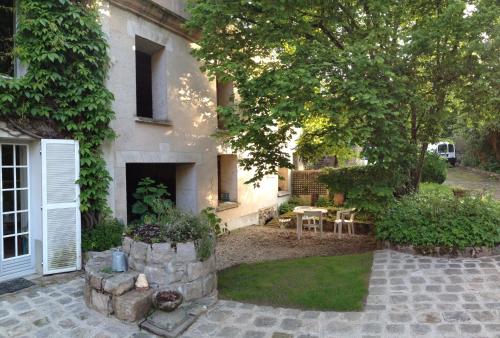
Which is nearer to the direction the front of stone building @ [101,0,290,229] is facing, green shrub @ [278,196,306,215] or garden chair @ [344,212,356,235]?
the garden chair

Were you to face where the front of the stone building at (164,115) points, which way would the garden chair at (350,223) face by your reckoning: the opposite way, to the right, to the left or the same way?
the opposite way

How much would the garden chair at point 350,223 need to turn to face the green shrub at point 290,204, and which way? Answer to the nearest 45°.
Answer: approximately 45° to its right

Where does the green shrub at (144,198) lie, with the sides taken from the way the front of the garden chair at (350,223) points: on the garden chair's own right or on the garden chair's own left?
on the garden chair's own left

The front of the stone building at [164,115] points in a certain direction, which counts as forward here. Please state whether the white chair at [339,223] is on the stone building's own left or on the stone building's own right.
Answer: on the stone building's own left

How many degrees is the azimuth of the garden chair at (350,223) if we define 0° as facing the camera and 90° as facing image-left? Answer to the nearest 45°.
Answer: approximately 90°

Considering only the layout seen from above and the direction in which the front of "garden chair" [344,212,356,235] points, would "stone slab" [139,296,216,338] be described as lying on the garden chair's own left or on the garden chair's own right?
on the garden chair's own left

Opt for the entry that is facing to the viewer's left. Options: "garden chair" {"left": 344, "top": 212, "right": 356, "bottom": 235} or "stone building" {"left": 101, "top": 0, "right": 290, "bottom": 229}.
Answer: the garden chair

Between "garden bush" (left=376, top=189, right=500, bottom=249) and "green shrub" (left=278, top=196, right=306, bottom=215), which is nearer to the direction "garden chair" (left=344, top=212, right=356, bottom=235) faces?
the green shrub

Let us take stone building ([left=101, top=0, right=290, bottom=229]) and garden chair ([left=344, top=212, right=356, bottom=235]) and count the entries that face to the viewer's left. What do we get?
1

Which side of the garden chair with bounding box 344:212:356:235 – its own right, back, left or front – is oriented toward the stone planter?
left

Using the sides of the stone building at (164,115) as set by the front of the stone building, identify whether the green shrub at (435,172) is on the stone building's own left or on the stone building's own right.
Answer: on the stone building's own left
